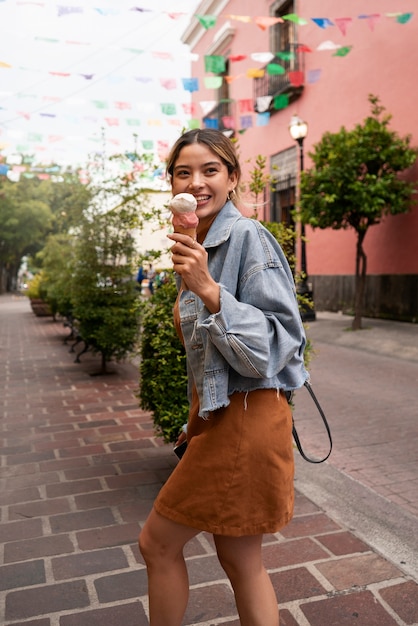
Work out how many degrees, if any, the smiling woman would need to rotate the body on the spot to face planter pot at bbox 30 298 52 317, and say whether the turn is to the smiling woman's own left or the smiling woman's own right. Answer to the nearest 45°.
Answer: approximately 90° to the smiling woman's own right

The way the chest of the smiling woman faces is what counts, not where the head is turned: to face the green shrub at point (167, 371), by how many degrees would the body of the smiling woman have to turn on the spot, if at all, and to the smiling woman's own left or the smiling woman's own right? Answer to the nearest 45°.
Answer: approximately 90° to the smiling woman's own right

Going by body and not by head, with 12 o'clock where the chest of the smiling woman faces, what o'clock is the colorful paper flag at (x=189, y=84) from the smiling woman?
The colorful paper flag is roughly at 3 o'clock from the smiling woman.

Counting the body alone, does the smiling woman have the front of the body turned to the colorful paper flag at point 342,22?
no

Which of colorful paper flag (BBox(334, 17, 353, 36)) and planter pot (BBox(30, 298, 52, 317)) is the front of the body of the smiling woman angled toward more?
the planter pot

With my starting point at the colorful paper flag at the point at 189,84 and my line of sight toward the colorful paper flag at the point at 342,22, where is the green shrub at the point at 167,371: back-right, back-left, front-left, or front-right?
front-right

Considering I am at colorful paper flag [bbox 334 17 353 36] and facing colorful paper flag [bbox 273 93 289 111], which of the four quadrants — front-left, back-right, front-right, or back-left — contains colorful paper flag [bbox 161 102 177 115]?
front-left

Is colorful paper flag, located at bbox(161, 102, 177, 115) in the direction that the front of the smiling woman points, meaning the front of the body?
no

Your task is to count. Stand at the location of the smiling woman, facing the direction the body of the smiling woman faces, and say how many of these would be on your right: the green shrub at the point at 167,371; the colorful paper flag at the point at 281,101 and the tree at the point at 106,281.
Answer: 3

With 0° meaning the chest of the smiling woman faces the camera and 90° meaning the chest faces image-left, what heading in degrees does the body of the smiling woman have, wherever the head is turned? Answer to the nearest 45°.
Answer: approximately 90°

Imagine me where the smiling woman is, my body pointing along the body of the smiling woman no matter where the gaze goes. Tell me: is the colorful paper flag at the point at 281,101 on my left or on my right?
on my right
